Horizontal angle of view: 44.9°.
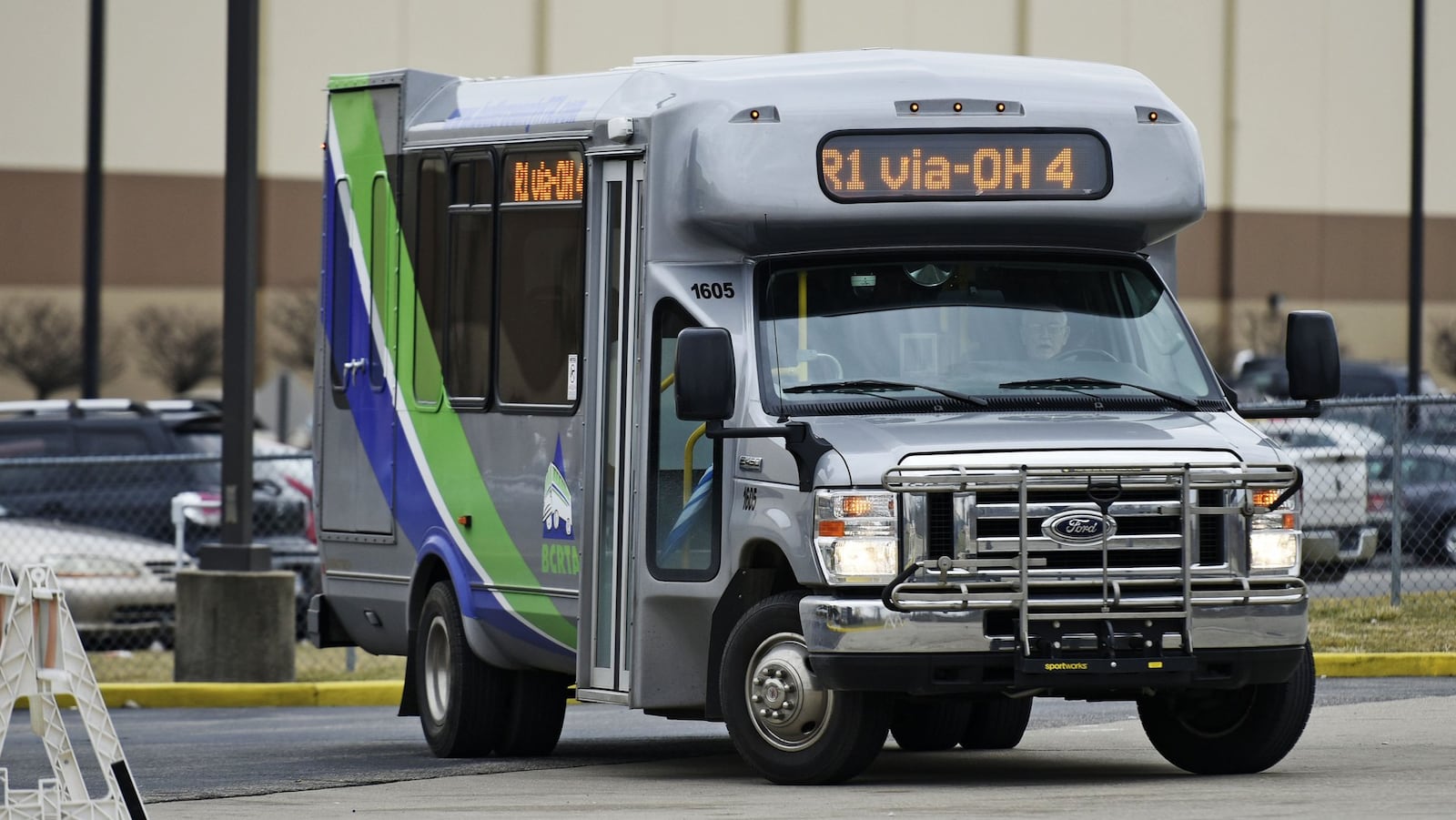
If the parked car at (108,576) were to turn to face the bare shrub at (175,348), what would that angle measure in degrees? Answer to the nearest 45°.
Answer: approximately 135° to its left

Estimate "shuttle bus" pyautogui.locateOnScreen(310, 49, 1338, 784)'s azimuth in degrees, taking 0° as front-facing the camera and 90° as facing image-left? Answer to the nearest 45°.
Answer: approximately 315°

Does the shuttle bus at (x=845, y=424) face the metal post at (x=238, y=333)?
no

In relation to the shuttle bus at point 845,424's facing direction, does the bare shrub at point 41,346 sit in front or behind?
behind

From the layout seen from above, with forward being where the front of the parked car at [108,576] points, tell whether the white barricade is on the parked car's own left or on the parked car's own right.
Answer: on the parked car's own right

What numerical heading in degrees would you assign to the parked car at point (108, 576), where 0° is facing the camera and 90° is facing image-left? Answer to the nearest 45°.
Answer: approximately 315°

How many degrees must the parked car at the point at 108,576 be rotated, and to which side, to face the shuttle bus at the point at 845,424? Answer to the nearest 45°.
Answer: approximately 45° to its right

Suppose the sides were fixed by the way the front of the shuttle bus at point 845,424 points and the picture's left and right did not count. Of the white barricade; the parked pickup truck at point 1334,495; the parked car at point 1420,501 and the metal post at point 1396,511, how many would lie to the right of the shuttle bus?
1

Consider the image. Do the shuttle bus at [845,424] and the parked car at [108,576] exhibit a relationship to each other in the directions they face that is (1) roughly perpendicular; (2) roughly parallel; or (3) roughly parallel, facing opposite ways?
roughly parallel

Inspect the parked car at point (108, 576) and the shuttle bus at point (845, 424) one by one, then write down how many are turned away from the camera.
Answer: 0

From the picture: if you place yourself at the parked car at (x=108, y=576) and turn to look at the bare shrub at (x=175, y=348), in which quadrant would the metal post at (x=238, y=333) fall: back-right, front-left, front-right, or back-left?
back-right

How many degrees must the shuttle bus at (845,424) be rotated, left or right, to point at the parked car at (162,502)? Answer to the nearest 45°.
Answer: approximately 180°

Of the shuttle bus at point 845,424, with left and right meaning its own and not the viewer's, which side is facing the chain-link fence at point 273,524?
back

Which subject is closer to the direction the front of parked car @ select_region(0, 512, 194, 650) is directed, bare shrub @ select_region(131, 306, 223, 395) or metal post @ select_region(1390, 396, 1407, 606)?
the metal post

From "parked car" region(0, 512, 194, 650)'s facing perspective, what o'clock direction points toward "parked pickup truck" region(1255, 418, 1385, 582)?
"parked pickup truck" region(1255, 418, 1385, 582) is roughly at 11 o'clock from "parked car" region(0, 512, 194, 650).

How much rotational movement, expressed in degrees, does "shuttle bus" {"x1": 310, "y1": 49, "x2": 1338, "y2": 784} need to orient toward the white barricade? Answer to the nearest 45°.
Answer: approximately 90° to its right

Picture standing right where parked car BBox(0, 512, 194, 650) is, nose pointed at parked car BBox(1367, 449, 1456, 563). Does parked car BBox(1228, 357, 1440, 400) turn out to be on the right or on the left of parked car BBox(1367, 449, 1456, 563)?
left
